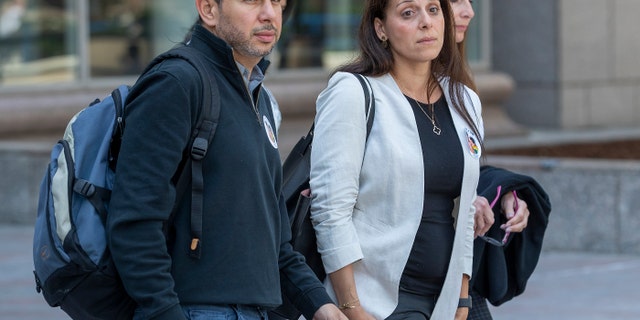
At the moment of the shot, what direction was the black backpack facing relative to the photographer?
facing away from the viewer and to the left of the viewer

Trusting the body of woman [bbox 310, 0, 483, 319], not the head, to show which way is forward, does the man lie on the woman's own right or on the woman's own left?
on the woman's own right

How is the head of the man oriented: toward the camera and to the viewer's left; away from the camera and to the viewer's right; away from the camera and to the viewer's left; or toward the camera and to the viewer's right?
toward the camera and to the viewer's right

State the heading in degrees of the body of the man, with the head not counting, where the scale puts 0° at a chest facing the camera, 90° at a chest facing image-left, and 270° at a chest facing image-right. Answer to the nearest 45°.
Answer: approximately 315°

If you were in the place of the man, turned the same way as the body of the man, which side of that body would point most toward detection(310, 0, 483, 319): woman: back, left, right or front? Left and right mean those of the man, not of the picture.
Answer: left

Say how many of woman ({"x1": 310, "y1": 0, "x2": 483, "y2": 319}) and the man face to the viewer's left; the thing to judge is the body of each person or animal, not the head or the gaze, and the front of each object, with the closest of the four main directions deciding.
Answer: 0

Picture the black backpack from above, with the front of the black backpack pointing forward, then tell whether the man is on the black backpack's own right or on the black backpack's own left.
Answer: on the black backpack's own left

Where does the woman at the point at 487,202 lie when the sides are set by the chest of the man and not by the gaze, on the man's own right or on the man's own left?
on the man's own left
